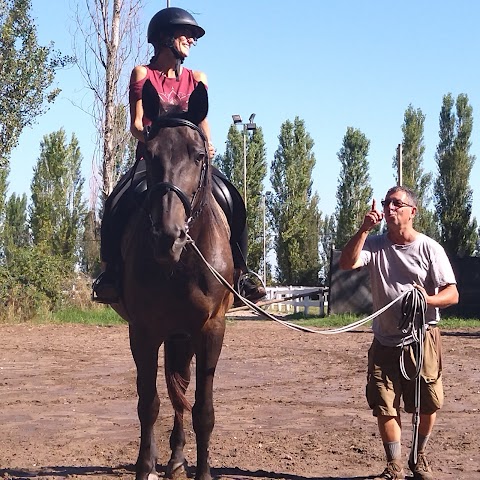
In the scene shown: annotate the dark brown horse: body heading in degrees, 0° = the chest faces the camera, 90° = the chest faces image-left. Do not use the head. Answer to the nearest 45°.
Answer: approximately 0°

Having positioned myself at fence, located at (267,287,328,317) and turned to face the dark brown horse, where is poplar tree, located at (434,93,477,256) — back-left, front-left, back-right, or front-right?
back-left

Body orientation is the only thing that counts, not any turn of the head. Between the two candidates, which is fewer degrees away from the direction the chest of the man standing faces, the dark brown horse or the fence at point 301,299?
the dark brown horse

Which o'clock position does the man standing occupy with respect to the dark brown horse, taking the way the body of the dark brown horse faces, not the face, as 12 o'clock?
The man standing is roughly at 9 o'clock from the dark brown horse.

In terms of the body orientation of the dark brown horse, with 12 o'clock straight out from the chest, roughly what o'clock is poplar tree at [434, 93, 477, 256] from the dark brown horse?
The poplar tree is roughly at 7 o'clock from the dark brown horse.

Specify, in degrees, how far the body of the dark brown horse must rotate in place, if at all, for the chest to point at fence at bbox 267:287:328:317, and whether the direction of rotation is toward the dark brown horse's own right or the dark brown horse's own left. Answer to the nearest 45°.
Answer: approximately 180°

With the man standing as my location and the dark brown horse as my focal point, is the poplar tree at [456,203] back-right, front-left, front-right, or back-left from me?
back-right

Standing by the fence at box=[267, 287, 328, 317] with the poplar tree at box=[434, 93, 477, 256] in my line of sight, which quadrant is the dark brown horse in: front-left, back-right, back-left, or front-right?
back-right

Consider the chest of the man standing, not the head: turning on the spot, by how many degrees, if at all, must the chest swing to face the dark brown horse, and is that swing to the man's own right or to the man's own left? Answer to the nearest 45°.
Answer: approximately 45° to the man's own right

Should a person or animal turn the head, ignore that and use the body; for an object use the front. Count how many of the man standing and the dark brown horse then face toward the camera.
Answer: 2
